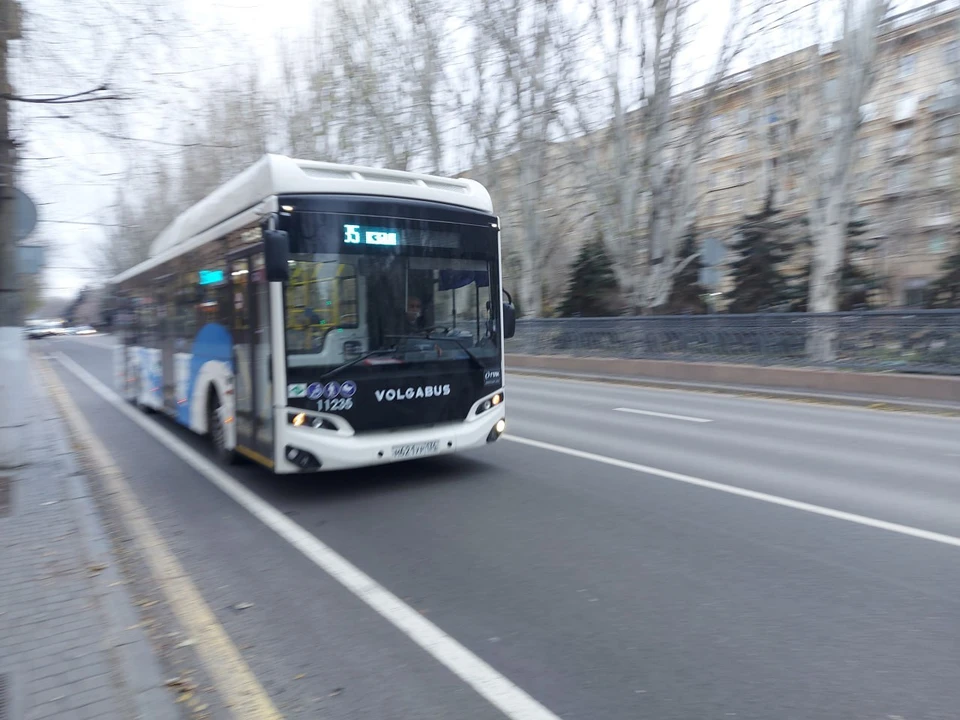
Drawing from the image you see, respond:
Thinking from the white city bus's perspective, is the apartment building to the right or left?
on its left

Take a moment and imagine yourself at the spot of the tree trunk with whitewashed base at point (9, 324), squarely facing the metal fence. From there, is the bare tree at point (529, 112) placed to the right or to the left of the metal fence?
left

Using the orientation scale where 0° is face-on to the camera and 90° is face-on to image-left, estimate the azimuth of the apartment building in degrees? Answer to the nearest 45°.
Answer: approximately 45°

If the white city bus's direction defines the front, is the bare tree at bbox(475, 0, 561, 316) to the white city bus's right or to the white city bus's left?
on its left

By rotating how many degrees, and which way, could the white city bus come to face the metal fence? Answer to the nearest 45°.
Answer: approximately 90° to its left
